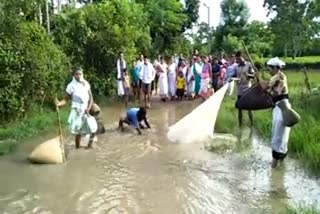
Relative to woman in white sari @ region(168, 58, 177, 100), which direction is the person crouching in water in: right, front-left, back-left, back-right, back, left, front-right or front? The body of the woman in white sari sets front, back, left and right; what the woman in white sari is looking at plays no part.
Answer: front

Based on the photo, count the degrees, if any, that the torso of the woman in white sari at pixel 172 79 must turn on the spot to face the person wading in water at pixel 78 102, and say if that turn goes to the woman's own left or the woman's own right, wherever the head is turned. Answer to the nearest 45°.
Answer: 0° — they already face them

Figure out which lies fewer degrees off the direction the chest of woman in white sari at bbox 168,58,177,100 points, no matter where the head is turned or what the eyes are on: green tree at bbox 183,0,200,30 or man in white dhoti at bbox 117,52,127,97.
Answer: the man in white dhoti

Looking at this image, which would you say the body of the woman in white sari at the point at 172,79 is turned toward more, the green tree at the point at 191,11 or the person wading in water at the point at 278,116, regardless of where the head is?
the person wading in water

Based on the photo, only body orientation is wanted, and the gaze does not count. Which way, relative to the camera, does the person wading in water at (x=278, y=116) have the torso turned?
to the viewer's left

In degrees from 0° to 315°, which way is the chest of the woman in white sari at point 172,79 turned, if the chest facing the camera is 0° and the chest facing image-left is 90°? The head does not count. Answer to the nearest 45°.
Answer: approximately 0°
